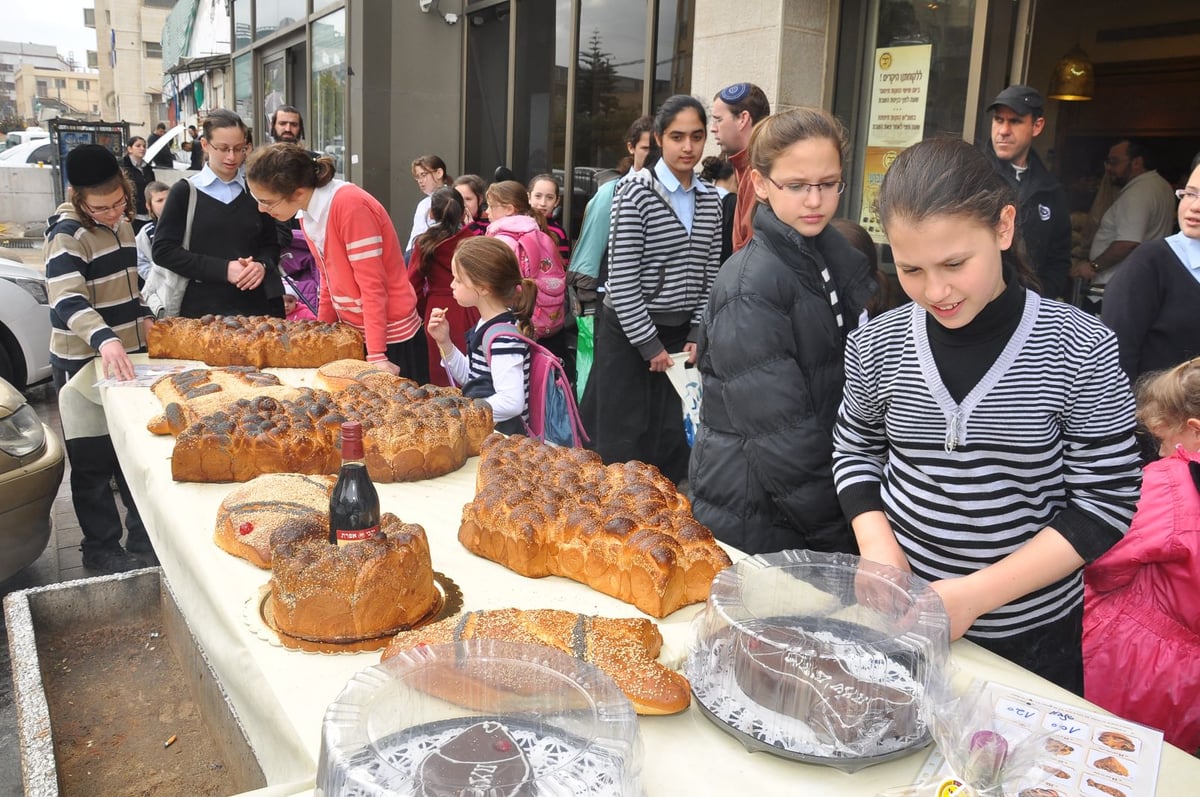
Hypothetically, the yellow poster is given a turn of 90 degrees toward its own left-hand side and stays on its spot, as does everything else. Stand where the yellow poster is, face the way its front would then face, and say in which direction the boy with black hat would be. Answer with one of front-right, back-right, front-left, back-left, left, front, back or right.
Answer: back-right

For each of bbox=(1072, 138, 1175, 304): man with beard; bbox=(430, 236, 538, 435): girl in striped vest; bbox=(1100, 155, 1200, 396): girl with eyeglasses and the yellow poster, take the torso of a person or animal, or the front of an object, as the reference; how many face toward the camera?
2

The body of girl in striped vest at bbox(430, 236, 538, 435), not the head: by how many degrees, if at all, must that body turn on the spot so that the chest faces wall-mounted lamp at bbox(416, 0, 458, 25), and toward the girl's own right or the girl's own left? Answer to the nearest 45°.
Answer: approximately 90° to the girl's own right

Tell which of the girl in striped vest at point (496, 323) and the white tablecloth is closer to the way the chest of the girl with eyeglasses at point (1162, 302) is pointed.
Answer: the white tablecloth

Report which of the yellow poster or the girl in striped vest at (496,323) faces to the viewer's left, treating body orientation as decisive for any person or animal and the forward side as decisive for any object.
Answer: the girl in striped vest

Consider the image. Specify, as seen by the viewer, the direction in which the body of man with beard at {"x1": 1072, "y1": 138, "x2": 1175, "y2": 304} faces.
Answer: to the viewer's left

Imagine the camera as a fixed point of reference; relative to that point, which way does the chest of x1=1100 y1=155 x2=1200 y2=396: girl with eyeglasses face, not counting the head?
toward the camera

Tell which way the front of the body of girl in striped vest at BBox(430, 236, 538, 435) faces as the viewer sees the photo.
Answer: to the viewer's left

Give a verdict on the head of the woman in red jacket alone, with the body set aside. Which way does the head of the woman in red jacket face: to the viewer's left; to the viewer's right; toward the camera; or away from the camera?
to the viewer's left

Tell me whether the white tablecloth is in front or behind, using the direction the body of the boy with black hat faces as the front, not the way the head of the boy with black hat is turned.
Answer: in front

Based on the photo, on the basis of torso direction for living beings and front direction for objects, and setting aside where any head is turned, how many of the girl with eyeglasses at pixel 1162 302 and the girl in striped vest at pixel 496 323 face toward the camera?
1

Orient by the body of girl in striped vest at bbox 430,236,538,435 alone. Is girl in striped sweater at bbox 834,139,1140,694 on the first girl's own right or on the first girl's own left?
on the first girl's own left

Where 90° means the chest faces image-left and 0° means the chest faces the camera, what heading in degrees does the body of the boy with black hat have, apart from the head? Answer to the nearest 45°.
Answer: approximately 315°

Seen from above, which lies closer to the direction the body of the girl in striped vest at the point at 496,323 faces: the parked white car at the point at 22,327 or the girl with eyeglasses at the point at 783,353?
the parked white car

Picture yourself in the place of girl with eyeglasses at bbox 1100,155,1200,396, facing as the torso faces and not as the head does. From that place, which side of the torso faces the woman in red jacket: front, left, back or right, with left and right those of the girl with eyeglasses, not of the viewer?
right
